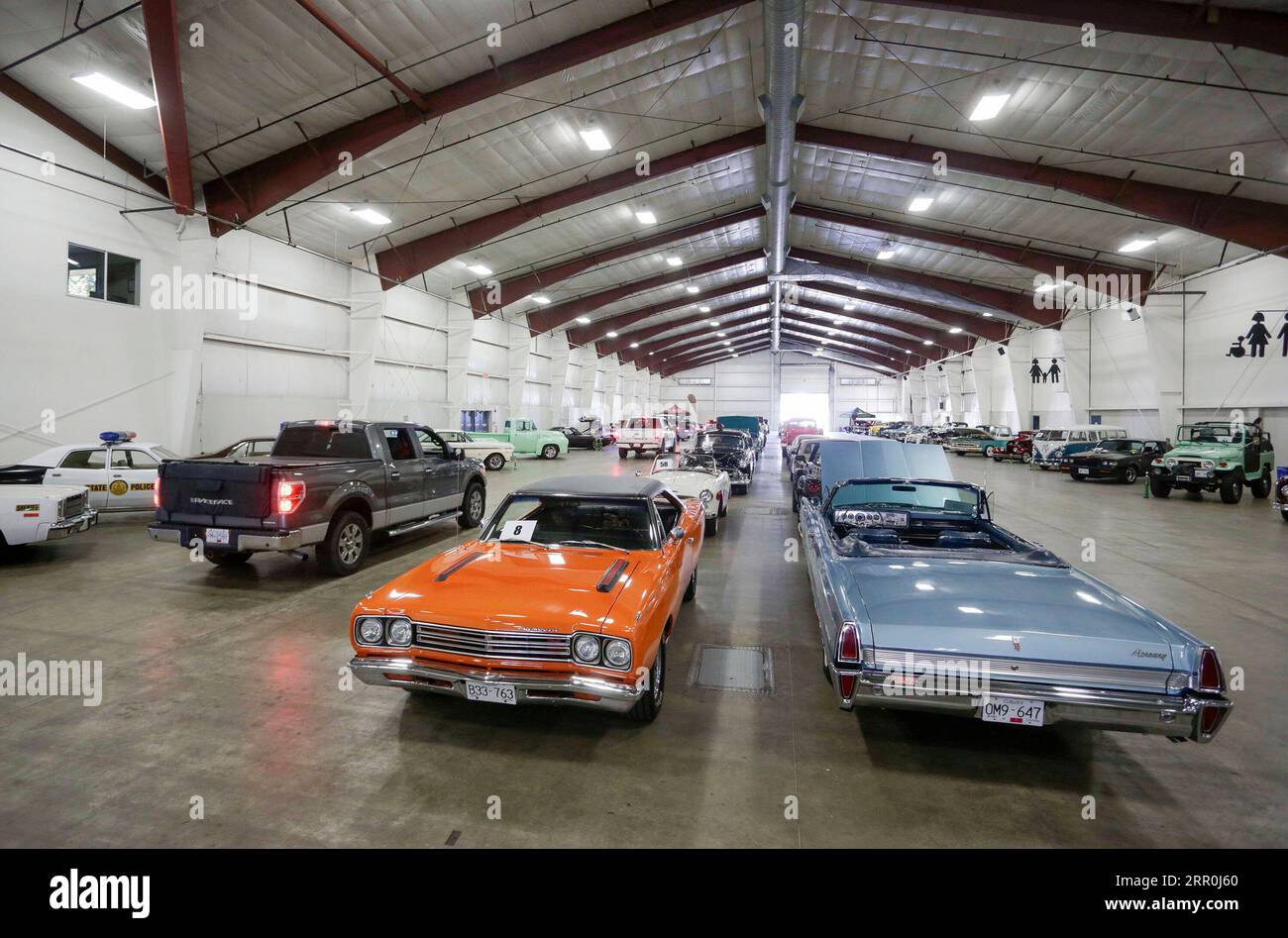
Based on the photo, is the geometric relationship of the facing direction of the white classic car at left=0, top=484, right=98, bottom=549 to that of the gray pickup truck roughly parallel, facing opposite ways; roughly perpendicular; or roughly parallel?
roughly perpendicular

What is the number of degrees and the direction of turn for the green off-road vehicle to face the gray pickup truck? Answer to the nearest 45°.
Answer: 0° — it already faces it

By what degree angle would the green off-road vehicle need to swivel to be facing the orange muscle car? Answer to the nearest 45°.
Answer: approximately 45° to its left

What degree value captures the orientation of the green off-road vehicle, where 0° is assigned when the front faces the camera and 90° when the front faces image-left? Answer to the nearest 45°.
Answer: approximately 45°

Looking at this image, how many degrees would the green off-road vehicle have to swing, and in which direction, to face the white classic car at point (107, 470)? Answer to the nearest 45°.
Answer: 0° — it already faces it

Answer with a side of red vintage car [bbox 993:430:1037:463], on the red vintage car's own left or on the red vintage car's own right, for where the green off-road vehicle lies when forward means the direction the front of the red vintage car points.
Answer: on the red vintage car's own left

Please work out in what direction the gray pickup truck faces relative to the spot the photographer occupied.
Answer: facing away from the viewer and to the right of the viewer

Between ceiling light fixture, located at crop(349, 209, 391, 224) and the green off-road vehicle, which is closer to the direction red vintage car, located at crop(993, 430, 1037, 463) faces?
the ceiling light fixture
